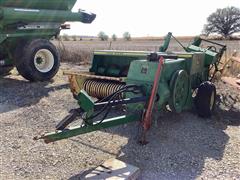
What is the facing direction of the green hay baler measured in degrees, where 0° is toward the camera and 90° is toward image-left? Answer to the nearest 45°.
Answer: approximately 45°

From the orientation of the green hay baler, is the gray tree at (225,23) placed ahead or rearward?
rearward

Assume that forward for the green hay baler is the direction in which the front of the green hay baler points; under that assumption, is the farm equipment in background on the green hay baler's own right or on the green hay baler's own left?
on the green hay baler's own right
